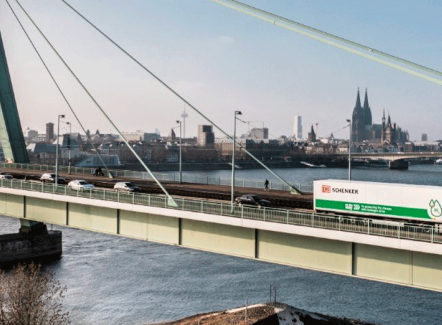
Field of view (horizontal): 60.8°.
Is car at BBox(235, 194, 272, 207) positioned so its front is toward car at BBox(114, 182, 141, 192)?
no

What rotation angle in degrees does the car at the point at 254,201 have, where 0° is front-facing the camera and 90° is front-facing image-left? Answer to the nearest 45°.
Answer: approximately 315°
